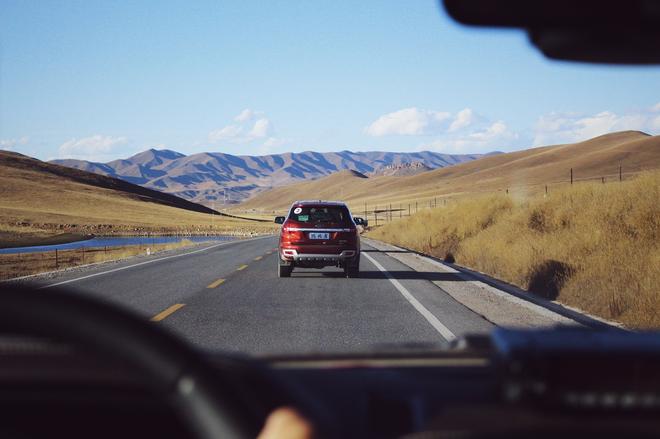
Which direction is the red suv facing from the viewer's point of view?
away from the camera
